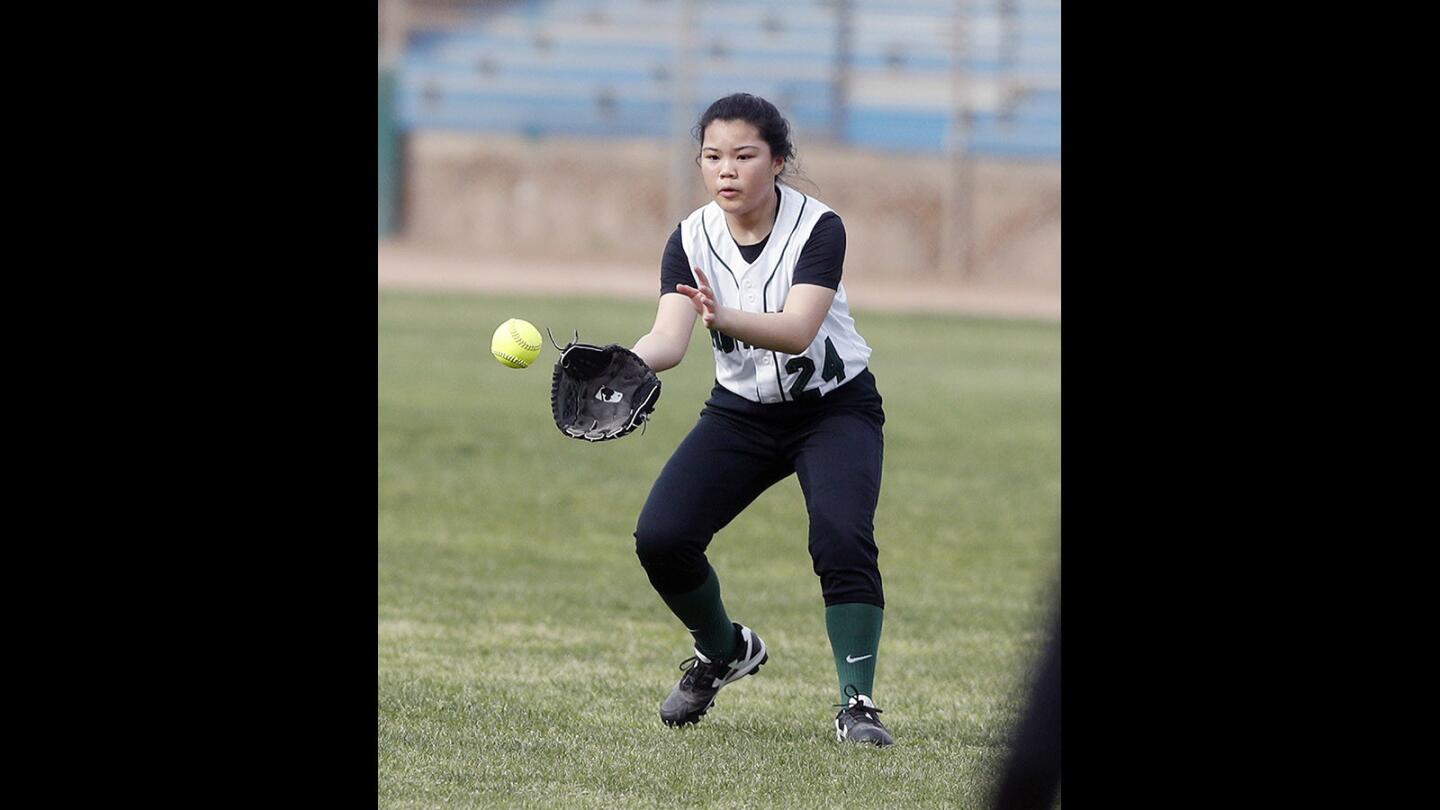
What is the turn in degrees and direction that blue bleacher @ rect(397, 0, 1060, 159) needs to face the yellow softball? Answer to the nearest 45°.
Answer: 0° — it already faces it

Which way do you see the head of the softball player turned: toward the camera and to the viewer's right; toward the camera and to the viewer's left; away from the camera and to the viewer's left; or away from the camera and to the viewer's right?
toward the camera and to the viewer's left

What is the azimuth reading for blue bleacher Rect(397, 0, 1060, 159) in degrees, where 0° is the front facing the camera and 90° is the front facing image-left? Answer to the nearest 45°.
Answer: approximately 0°

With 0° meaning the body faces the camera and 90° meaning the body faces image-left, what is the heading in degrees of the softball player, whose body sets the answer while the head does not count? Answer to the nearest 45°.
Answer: approximately 45°

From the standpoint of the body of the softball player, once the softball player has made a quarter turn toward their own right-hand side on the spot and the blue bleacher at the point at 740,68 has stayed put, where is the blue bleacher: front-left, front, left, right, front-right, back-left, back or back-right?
front-right
